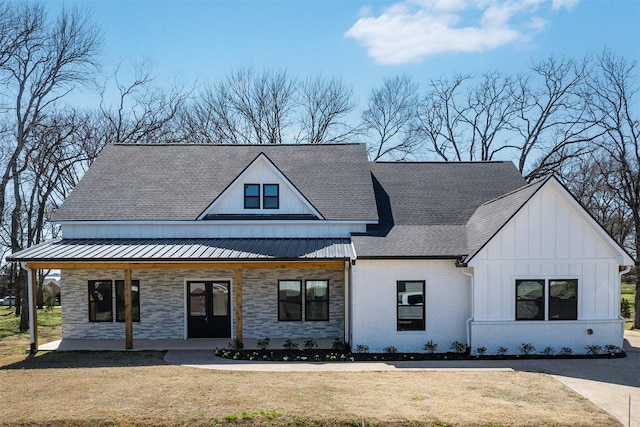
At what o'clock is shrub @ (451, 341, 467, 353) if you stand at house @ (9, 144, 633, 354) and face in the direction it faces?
The shrub is roughly at 10 o'clock from the house.

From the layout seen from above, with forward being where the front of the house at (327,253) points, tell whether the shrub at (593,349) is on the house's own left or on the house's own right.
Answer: on the house's own left

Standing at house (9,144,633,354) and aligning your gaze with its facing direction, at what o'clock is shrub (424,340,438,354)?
The shrub is roughly at 10 o'clock from the house.

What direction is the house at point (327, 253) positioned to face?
toward the camera
